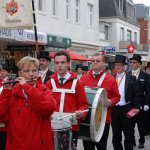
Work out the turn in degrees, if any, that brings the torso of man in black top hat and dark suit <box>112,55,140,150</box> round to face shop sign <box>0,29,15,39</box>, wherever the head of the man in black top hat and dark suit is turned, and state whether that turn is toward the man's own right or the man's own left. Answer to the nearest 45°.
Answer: approximately 90° to the man's own right

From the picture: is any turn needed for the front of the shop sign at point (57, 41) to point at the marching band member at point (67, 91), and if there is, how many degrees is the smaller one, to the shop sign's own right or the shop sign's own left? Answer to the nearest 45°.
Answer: approximately 45° to the shop sign's own right

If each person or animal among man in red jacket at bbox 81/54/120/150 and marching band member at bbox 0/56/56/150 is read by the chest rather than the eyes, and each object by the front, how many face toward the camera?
2

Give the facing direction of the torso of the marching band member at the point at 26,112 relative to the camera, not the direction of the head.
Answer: toward the camera

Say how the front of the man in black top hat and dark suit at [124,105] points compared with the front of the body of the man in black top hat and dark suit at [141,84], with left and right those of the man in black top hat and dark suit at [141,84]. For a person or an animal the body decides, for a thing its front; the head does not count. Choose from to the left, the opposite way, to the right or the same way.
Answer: the same way

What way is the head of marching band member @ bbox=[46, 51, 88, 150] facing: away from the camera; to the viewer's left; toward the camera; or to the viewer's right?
toward the camera

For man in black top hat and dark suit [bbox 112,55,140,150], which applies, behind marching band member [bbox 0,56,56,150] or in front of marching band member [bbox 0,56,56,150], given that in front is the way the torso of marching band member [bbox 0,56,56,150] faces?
behind

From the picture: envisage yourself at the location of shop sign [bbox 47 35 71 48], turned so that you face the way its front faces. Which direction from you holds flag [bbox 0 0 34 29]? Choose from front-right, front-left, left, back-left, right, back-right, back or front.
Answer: front-right

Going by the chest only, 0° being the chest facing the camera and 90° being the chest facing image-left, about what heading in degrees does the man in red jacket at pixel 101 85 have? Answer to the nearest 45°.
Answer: approximately 0°

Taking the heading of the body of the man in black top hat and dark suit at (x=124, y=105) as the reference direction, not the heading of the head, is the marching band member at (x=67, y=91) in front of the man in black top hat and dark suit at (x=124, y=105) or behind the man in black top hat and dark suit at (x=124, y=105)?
in front

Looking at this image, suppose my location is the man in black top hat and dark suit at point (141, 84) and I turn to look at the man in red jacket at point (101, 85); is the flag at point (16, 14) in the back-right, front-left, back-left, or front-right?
front-right

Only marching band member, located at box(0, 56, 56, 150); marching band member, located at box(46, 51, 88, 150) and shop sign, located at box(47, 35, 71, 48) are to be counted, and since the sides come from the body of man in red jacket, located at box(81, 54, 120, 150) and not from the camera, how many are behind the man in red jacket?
1
